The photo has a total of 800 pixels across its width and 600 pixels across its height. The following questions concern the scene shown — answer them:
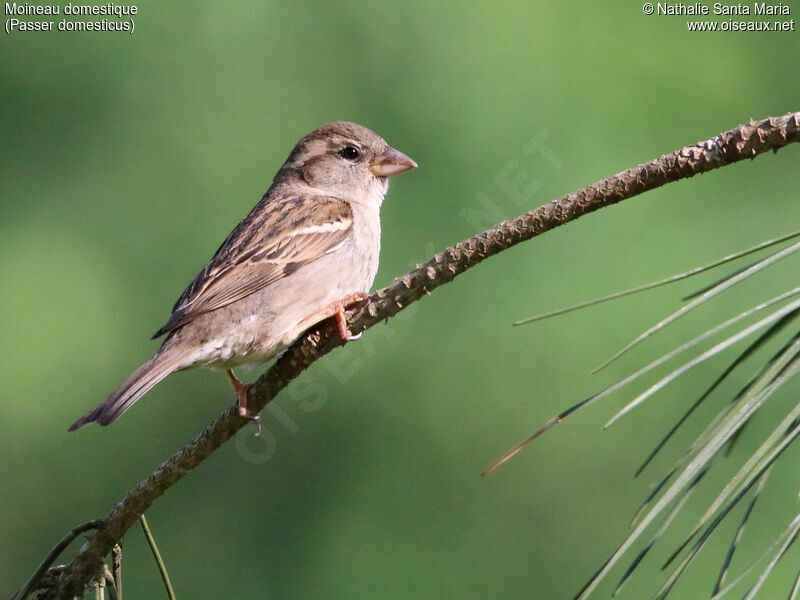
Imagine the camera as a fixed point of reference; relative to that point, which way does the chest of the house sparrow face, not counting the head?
to the viewer's right

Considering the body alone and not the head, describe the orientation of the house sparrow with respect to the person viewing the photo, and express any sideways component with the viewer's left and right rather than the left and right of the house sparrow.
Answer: facing to the right of the viewer
